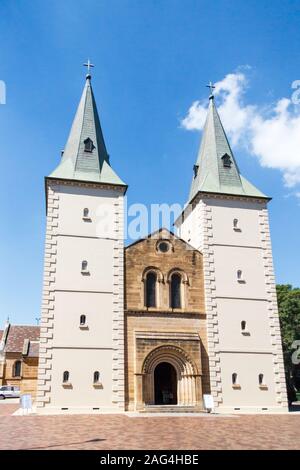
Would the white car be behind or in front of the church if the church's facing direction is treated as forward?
behind

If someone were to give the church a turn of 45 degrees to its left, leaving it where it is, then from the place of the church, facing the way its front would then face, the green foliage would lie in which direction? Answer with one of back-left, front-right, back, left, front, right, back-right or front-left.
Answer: left

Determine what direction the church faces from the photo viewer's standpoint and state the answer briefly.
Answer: facing the viewer
